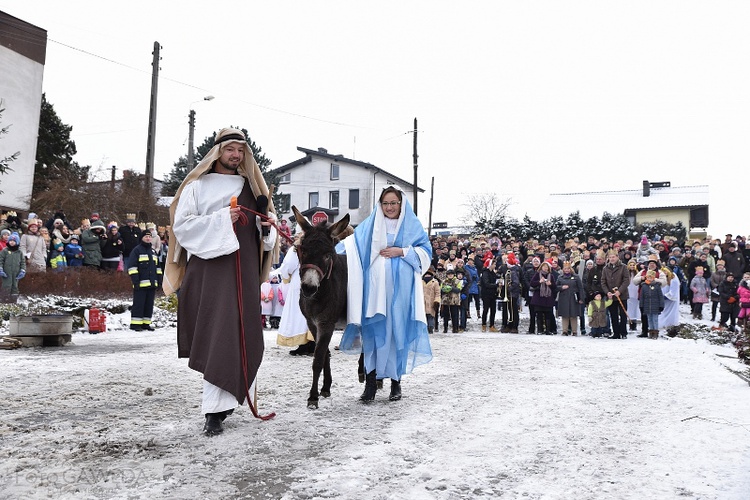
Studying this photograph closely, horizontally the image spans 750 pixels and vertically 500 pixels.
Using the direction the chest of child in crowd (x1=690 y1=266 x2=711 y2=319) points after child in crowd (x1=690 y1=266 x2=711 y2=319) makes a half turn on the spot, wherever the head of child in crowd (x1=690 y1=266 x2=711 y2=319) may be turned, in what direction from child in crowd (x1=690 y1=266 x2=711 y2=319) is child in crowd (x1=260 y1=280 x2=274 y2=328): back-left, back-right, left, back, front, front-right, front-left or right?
back-left

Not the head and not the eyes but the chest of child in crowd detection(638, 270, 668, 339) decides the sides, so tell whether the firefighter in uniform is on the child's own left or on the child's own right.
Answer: on the child's own right

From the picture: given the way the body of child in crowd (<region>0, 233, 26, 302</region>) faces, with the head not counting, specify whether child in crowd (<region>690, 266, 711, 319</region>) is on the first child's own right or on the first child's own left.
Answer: on the first child's own left

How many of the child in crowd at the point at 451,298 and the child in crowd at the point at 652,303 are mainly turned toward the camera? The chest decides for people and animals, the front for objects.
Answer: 2

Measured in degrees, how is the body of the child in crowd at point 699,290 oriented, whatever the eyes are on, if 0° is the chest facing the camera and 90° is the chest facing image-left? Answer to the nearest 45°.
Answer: approximately 0°

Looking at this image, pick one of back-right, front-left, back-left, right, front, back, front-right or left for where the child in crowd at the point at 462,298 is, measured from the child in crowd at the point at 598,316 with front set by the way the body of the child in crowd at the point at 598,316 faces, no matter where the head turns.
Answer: right

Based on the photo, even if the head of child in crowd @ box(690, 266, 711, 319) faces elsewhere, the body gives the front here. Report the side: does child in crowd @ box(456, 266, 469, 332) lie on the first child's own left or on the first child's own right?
on the first child's own right

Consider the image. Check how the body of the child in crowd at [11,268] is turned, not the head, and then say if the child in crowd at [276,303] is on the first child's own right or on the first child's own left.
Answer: on the first child's own left

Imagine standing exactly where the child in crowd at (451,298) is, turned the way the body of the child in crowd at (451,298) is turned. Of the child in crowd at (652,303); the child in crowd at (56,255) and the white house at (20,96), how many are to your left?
1

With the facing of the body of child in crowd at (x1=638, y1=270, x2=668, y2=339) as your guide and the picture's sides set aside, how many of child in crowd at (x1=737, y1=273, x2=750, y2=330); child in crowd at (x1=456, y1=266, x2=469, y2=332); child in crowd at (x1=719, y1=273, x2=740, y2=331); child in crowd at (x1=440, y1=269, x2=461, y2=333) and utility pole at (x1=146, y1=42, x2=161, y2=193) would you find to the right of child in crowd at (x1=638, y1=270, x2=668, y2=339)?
3

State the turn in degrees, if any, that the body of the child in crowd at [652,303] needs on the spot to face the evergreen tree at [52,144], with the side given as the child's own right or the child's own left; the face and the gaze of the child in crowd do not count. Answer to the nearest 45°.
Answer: approximately 90° to the child's own right

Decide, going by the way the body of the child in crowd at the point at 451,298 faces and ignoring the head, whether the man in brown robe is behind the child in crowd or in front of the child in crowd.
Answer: in front
